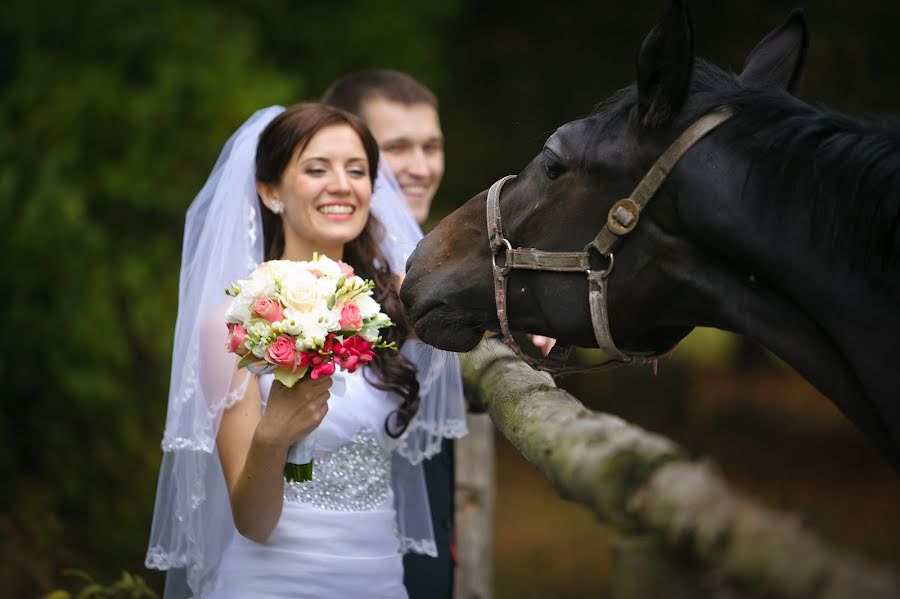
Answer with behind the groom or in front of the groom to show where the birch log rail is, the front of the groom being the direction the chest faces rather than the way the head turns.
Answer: in front

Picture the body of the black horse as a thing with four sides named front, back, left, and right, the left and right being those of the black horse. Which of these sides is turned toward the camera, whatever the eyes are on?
left

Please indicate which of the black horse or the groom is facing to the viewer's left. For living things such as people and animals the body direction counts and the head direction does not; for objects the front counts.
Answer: the black horse

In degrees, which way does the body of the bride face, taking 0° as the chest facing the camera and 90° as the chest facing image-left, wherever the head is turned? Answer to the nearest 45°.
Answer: approximately 315°

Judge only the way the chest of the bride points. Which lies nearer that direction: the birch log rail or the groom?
the birch log rail

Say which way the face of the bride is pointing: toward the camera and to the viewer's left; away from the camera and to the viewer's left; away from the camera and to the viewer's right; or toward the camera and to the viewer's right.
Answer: toward the camera and to the viewer's right

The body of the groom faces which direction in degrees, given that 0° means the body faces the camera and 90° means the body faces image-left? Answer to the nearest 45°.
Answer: approximately 315°

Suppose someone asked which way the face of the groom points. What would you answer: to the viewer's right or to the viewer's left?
to the viewer's right

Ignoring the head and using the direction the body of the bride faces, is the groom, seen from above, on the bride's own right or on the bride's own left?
on the bride's own left
